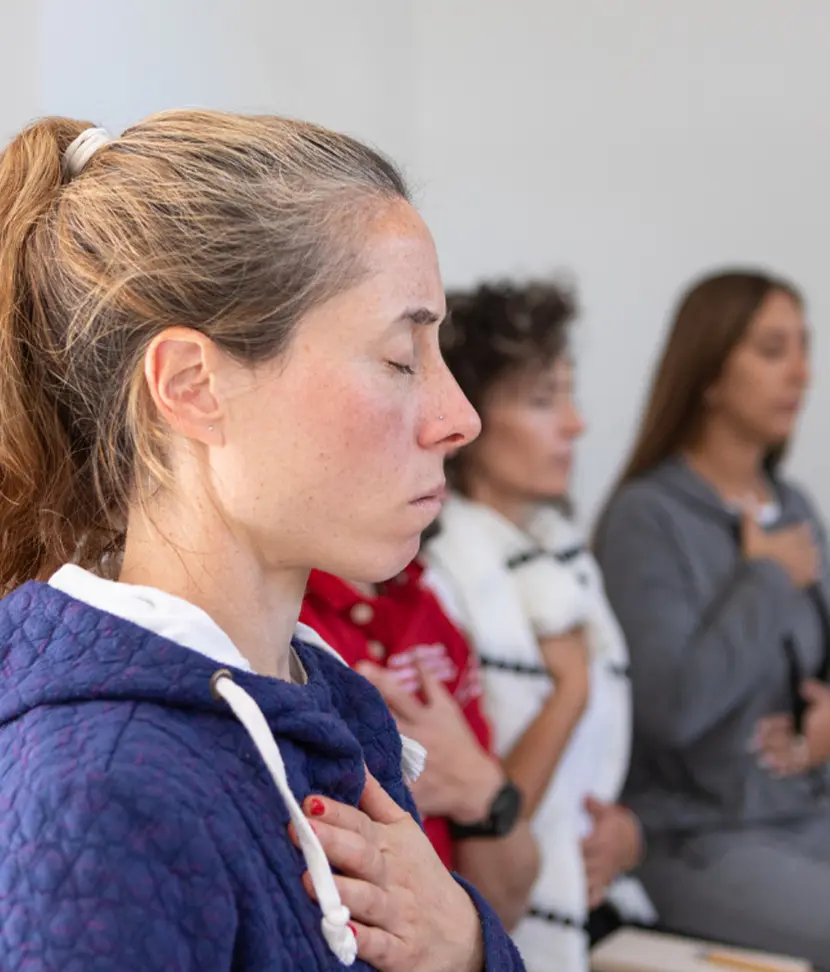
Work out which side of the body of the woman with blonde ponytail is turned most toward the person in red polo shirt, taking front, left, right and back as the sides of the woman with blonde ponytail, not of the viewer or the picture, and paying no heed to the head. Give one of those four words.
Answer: left

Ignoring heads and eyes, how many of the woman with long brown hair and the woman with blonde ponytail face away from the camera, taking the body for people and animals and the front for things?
0

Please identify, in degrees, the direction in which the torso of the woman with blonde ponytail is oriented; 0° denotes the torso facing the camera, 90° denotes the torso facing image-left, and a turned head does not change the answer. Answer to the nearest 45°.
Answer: approximately 270°

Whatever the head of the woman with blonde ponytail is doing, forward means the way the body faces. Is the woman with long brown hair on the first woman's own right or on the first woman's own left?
on the first woman's own left

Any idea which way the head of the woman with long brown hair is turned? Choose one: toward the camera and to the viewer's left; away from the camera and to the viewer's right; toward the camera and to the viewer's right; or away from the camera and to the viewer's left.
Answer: toward the camera and to the viewer's right

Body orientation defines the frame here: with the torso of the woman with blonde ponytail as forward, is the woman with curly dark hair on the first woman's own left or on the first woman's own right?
on the first woman's own left

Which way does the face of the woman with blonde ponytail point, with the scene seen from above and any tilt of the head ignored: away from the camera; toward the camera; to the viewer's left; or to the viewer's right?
to the viewer's right
